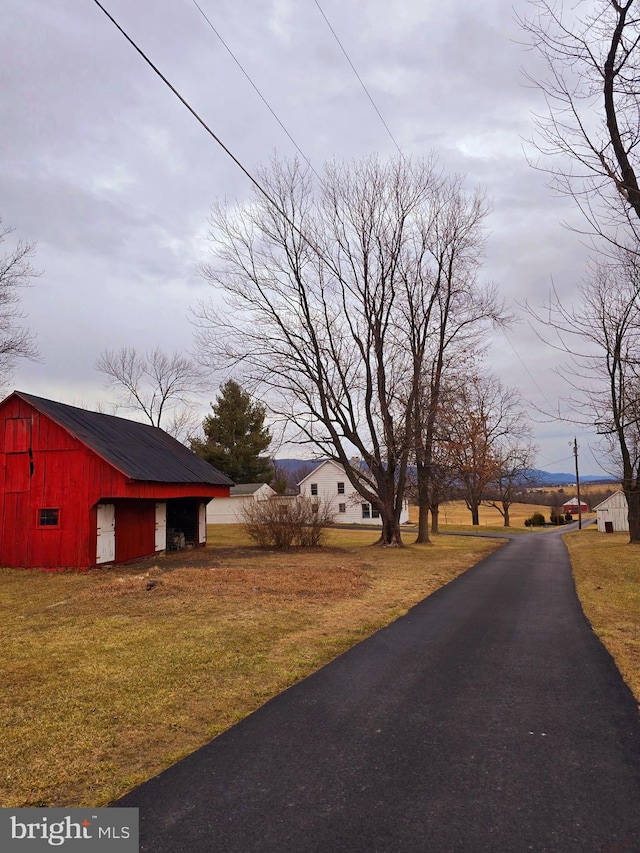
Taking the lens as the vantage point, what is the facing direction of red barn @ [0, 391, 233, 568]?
facing the viewer and to the right of the viewer

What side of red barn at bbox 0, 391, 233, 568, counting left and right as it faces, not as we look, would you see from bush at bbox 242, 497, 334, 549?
left
